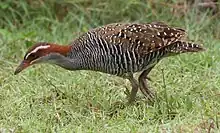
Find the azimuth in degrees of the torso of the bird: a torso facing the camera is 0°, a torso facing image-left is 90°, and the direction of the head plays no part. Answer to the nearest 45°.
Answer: approximately 90°
